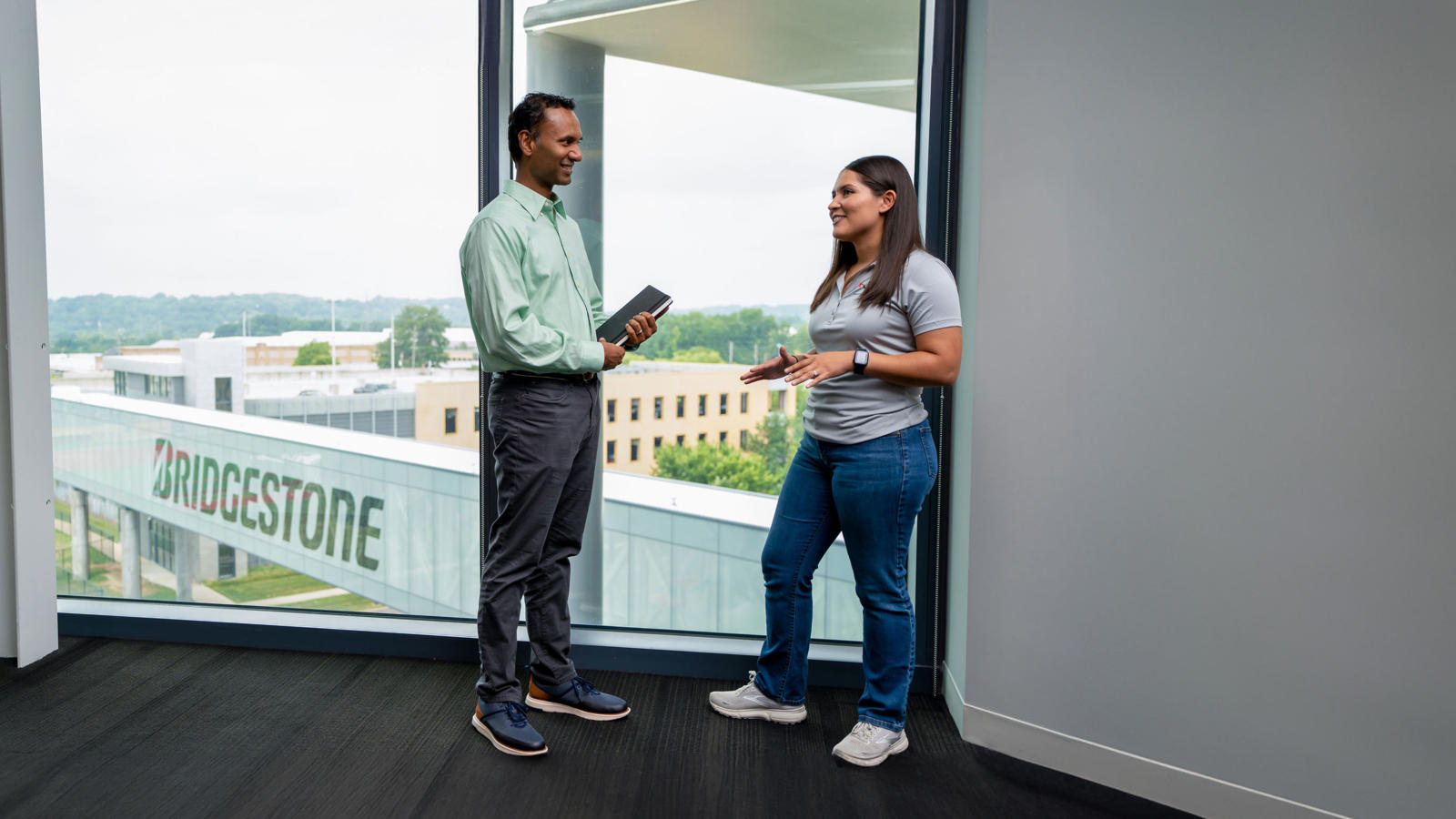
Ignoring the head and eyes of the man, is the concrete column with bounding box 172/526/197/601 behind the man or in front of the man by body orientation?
behind

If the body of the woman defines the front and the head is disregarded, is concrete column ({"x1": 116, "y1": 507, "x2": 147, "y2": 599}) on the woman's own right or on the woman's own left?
on the woman's own right

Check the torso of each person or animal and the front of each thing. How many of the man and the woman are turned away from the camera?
0

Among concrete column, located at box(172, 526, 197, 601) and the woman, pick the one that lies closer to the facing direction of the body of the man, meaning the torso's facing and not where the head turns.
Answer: the woman

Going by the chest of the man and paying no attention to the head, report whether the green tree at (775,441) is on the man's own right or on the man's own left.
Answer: on the man's own left

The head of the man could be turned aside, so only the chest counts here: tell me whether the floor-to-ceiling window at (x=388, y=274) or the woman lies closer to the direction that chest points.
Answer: the woman

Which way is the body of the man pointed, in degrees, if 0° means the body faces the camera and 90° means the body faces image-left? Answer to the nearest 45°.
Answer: approximately 315°

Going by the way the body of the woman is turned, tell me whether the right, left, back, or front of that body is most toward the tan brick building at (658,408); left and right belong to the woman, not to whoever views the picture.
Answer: right

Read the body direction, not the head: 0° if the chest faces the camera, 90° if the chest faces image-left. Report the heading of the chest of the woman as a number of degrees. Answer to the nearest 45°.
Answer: approximately 45°

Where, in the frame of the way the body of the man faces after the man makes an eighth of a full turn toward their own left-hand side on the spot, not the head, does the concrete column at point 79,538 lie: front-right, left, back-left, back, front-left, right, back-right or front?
back-left

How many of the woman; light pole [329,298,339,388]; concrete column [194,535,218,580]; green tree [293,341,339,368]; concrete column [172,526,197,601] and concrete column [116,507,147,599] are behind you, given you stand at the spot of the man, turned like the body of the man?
5
